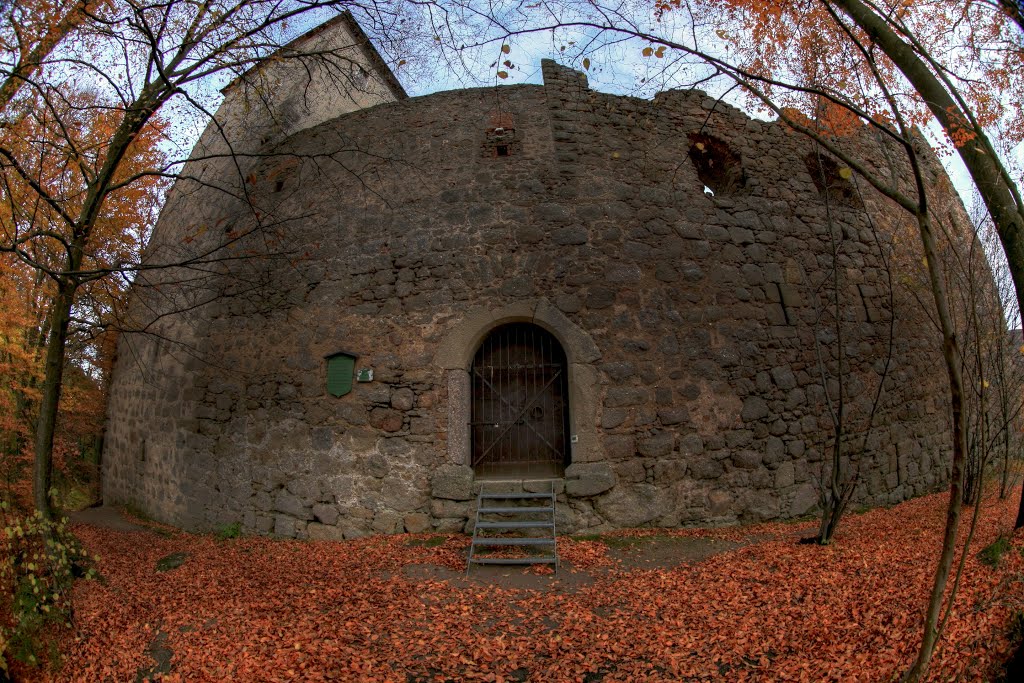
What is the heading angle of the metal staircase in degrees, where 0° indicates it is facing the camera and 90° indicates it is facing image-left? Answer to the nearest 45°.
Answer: approximately 0°
